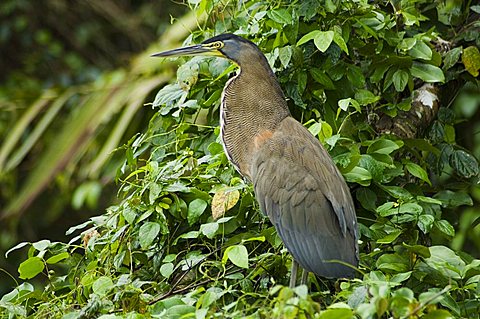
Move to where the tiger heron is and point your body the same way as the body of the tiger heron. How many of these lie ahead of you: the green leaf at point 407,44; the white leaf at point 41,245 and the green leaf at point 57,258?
2

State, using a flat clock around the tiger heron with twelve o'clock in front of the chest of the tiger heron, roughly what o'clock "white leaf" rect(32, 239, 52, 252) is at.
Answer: The white leaf is roughly at 12 o'clock from the tiger heron.

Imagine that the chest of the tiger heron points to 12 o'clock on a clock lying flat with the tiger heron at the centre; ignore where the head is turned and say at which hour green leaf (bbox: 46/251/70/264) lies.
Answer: The green leaf is roughly at 12 o'clock from the tiger heron.

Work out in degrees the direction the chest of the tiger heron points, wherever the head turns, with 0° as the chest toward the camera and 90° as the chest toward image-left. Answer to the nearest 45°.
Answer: approximately 90°
